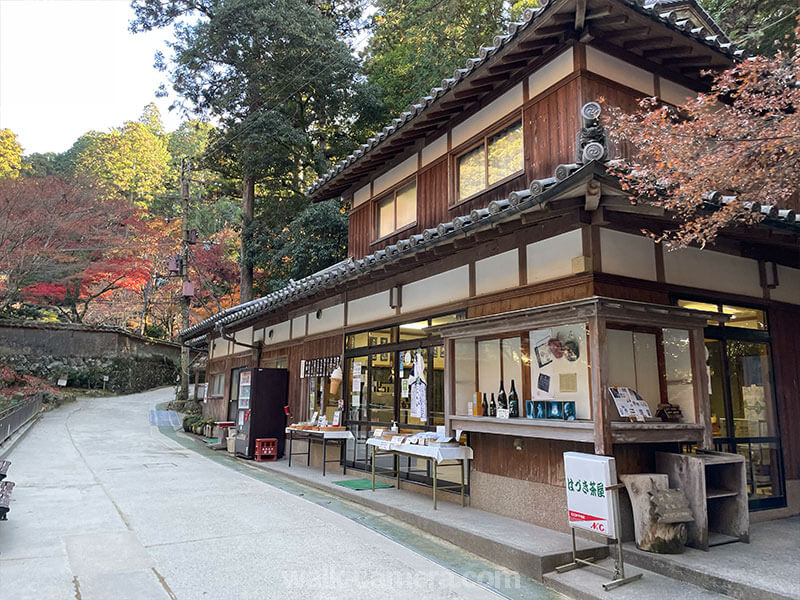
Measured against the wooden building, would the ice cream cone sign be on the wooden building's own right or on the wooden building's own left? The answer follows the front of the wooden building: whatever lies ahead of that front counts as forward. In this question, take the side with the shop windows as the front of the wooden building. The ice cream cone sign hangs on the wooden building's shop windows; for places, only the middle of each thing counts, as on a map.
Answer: on the wooden building's own right

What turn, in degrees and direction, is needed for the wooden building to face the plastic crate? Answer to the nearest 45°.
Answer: approximately 90° to its right

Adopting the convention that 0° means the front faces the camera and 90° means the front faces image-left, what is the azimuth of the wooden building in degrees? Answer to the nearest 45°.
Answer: approximately 45°

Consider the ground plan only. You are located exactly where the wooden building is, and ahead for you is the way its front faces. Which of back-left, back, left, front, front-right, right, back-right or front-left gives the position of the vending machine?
right

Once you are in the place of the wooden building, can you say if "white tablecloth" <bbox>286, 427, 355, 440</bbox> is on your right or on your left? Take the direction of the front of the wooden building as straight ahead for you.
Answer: on your right

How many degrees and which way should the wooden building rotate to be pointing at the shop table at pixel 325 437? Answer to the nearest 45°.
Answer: approximately 90° to its right

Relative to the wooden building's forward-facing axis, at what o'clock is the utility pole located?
The utility pole is roughly at 3 o'clock from the wooden building.
